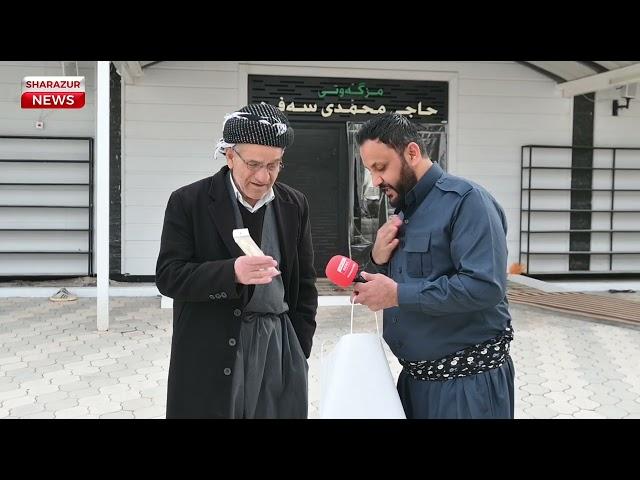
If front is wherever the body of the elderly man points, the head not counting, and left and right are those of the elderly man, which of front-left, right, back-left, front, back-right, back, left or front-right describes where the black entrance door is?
back-left

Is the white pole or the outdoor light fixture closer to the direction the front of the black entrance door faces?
the white pole

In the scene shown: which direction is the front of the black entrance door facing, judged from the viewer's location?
facing the viewer

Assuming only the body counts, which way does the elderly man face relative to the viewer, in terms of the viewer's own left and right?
facing the viewer and to the right of the viewer

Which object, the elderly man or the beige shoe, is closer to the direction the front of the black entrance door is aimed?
the elderly man

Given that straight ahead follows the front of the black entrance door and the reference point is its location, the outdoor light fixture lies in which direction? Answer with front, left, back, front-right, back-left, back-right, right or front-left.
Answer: left

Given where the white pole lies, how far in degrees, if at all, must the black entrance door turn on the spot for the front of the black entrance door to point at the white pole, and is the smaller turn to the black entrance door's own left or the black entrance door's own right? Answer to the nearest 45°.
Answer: approximately 45° to the black entrance door's own right

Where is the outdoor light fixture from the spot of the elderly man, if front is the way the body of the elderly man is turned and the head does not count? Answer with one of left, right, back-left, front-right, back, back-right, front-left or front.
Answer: left

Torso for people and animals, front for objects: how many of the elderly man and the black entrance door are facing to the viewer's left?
0

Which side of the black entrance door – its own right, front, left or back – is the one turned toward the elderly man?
front

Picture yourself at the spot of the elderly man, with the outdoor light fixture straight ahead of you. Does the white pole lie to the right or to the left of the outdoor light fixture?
left

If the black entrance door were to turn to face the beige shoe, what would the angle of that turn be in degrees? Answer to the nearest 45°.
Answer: approximately 45° to its right
